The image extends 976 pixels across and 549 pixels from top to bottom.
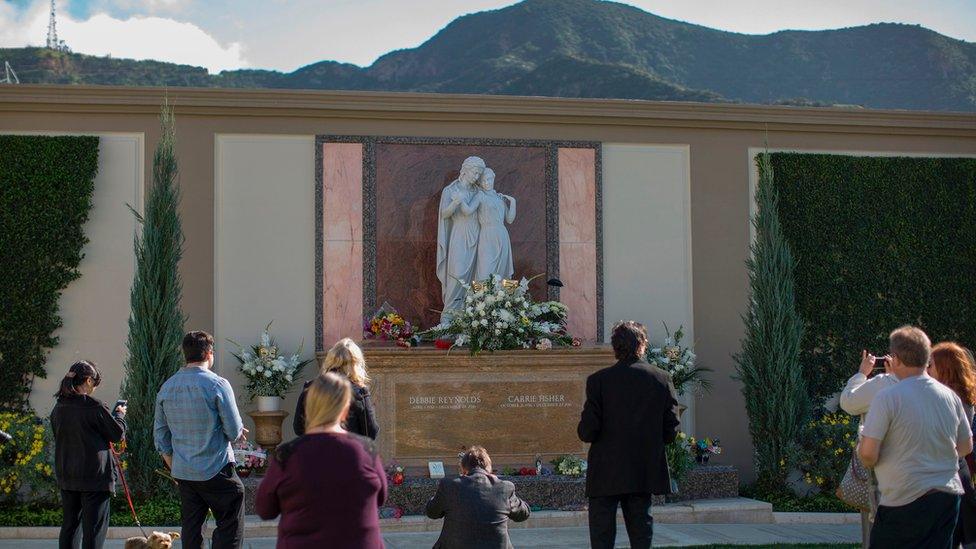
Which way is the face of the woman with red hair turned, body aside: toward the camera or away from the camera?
away from the camera

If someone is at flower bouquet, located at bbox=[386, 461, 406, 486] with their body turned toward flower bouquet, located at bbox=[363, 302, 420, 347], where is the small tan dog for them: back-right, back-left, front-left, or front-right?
back-left

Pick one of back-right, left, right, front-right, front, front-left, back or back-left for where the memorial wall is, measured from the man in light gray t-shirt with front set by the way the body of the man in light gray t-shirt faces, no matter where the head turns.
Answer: front

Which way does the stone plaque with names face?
toward the camera

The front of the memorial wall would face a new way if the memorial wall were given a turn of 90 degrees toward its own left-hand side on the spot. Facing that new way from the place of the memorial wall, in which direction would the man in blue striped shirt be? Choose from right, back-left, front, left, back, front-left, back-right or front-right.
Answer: right

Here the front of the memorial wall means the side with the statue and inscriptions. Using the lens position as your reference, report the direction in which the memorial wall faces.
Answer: facing the viewer

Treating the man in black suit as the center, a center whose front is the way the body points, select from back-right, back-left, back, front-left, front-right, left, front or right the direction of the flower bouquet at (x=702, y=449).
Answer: front

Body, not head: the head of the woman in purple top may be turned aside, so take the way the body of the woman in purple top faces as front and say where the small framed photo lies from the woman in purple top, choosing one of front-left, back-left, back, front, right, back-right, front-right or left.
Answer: front

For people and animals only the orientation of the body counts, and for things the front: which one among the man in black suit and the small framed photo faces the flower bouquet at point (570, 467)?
the man in black suit

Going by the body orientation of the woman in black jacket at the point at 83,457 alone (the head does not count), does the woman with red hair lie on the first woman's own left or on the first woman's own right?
on the first woman's own right

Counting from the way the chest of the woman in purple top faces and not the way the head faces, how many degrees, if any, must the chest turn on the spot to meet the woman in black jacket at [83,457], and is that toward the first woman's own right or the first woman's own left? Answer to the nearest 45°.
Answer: approximately 45° to the first woman's own left

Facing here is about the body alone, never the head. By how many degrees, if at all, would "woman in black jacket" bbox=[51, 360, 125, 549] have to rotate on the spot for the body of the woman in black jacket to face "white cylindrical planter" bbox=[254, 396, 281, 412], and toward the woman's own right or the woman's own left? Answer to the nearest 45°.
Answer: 0° — they already face it

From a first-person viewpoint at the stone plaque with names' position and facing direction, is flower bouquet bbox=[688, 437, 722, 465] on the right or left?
on its left

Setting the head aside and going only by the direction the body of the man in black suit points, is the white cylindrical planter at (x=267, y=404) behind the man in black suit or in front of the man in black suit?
in front

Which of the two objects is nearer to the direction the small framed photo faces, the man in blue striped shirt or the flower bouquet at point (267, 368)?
the man in blue striped shirt

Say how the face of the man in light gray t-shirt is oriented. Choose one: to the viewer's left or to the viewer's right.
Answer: to the viewer's left
